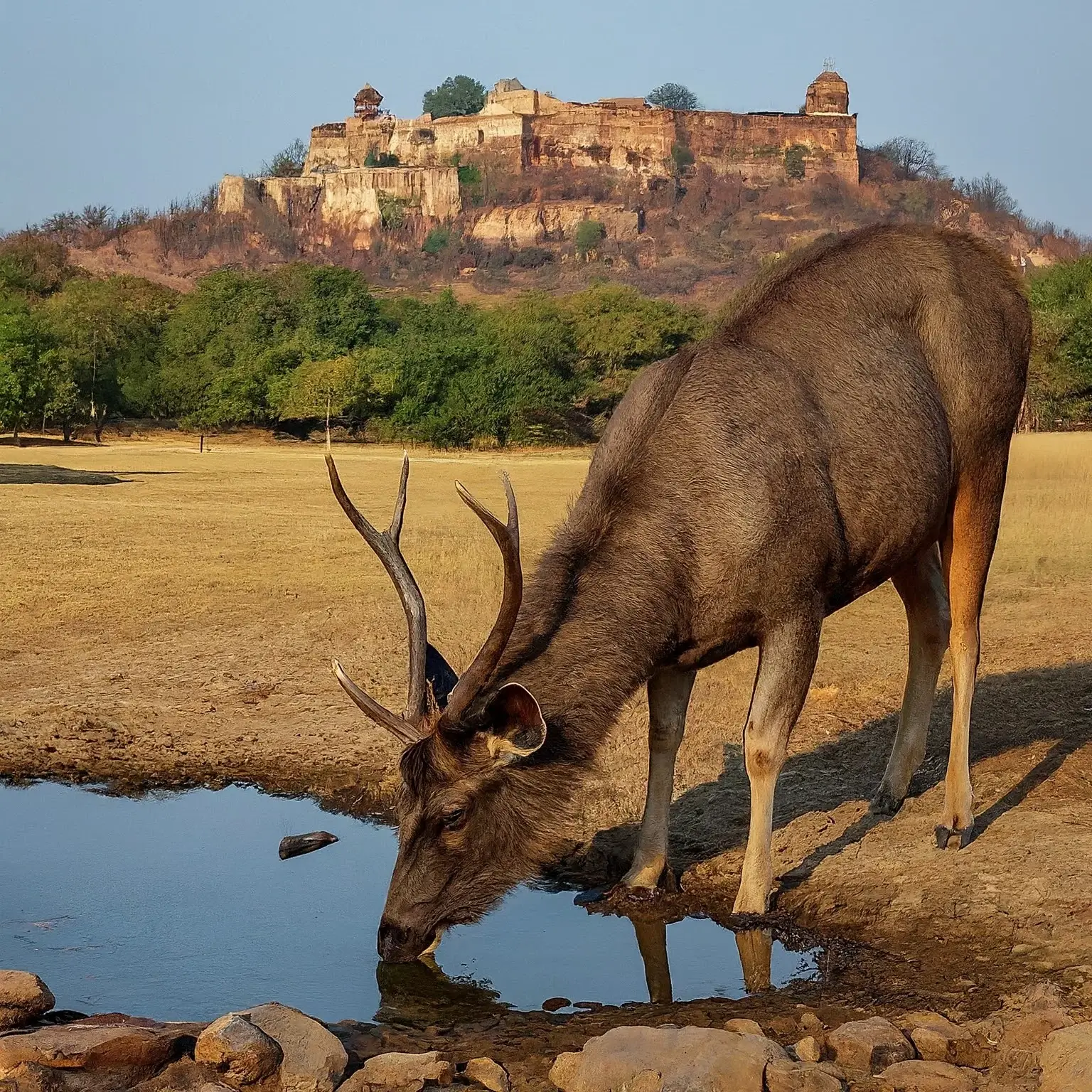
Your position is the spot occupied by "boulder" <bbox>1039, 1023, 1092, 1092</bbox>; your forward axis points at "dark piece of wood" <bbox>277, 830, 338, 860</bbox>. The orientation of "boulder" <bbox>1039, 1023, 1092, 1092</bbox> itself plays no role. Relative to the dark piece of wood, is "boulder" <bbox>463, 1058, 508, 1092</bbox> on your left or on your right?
left

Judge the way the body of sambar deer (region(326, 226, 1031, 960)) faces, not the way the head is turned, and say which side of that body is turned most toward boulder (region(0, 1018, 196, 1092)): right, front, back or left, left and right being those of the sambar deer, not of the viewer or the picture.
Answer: front

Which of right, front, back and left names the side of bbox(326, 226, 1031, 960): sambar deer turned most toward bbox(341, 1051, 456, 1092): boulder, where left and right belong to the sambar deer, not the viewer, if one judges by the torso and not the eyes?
front

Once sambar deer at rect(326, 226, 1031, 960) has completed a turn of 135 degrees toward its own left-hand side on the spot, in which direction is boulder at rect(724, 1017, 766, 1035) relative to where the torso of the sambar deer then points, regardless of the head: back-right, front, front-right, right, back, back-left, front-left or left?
right

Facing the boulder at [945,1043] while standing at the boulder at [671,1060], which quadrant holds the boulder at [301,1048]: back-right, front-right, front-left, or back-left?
back-left

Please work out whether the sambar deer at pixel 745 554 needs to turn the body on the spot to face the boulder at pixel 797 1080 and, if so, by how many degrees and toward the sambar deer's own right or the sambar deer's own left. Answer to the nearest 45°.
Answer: approximately 45° to the sambar deer's own left

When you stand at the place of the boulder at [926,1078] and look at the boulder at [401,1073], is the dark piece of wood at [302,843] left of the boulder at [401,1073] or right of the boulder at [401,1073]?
right

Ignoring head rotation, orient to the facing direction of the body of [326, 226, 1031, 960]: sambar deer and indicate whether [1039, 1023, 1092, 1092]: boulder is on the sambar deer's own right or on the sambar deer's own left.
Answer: on the sambar deer's own left

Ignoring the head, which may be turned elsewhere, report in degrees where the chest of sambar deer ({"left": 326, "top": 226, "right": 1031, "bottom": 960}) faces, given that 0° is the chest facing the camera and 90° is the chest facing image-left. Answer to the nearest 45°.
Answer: approximately 45°

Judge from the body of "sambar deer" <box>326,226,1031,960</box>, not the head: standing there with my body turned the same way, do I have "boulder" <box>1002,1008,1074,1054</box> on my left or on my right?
on my left

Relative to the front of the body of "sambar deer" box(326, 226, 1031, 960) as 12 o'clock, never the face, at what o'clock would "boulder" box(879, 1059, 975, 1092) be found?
The boulder is roughly at 10 o'clock from the sambar deer.
